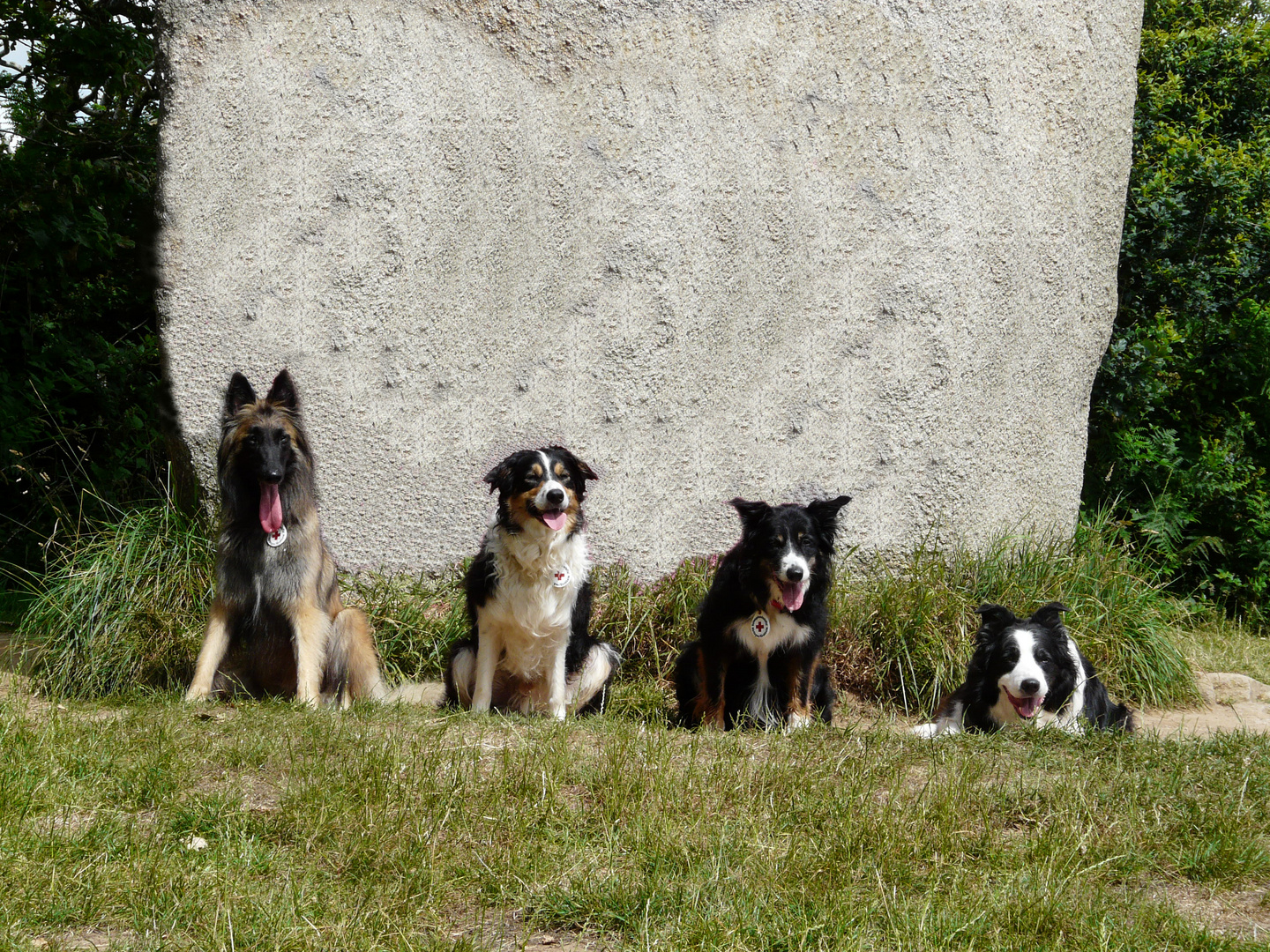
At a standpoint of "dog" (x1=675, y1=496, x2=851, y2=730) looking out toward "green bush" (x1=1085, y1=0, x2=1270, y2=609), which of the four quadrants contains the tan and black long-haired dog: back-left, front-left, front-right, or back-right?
back-left

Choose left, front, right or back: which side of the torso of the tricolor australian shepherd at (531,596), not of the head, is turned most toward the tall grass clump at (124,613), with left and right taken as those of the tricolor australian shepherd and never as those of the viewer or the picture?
right

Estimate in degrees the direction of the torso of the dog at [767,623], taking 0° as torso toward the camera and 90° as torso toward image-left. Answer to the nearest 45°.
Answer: approximately 0°

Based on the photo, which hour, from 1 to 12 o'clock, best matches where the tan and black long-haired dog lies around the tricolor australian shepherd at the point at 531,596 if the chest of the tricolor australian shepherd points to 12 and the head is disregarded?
The tan and black long-haired dog is roughly at 3 o'clock from the tricolor australian shepherd.

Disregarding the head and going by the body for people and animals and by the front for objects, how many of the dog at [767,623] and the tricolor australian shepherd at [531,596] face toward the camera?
2

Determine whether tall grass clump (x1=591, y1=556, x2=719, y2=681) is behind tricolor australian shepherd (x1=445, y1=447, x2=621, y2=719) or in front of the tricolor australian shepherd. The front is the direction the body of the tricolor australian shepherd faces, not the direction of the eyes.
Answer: behind

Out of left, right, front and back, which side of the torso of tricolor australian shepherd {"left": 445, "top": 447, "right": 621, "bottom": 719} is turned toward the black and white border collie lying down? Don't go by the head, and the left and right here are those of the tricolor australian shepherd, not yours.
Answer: left

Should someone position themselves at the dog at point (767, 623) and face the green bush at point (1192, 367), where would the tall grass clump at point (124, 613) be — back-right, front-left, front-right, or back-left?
back-left

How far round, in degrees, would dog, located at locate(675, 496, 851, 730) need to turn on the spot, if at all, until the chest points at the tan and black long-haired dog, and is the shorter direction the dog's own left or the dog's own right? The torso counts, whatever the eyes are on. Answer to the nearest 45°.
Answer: approximately 90° to the dog's own right

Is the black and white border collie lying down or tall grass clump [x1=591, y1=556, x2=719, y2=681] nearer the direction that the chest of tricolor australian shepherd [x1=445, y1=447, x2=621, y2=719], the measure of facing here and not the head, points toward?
the black and white border collie lying down

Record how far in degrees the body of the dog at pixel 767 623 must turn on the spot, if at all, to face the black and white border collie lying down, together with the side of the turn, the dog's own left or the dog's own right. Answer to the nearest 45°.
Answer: approximately 90° to the dog's own left

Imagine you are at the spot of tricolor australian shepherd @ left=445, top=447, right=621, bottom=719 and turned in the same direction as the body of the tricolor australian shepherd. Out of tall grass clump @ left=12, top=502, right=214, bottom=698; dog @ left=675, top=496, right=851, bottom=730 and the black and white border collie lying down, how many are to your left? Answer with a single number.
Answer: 2
